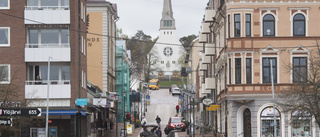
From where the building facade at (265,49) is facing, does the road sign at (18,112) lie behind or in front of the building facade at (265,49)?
in front

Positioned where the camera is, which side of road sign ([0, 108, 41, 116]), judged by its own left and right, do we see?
front
